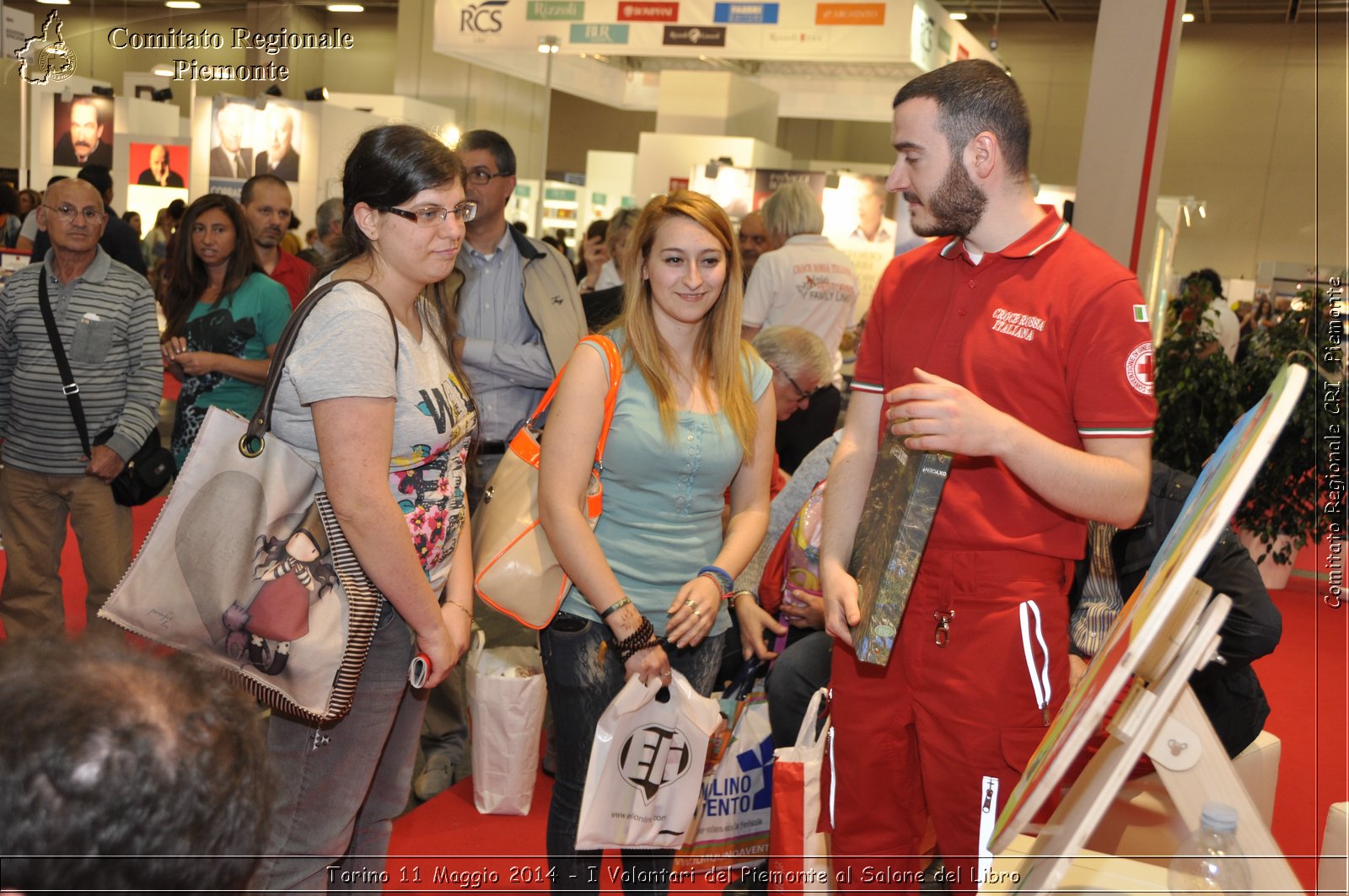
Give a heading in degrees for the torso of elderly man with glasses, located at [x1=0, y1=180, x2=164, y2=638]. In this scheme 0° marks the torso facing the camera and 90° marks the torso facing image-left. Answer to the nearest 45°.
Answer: approximately 0°

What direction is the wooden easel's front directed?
to the viewer's left

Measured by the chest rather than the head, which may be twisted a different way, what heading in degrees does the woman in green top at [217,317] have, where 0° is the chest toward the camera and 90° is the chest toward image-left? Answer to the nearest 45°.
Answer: approximately 45°

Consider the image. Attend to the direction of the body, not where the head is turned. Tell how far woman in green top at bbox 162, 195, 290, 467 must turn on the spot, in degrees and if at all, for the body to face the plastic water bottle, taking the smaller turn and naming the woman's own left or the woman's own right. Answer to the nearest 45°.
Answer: approximately 45° to the woman's own left

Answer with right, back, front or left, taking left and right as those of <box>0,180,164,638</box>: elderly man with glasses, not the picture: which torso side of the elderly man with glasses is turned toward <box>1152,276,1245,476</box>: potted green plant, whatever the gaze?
left

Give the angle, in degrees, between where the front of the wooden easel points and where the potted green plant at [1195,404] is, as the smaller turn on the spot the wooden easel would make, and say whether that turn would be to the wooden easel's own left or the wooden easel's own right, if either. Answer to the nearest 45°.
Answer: approximately 90° to the wooden easel's own right

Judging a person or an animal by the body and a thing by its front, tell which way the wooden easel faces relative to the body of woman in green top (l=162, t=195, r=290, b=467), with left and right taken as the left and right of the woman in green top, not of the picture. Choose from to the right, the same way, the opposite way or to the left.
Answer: to the right

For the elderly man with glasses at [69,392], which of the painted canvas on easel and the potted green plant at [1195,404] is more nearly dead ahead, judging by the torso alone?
the painted canvas on easel

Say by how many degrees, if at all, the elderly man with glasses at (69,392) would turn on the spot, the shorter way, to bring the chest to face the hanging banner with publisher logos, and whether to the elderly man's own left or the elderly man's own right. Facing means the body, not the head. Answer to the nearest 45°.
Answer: approximately 135° to the elderly man's own left

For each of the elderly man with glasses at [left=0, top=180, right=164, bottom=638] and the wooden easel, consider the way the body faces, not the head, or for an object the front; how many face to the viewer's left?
1

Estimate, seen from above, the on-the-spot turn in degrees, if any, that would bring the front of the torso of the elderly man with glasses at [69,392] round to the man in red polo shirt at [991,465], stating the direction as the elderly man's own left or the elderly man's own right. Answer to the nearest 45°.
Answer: approximately 45° to the elderly man's own left
